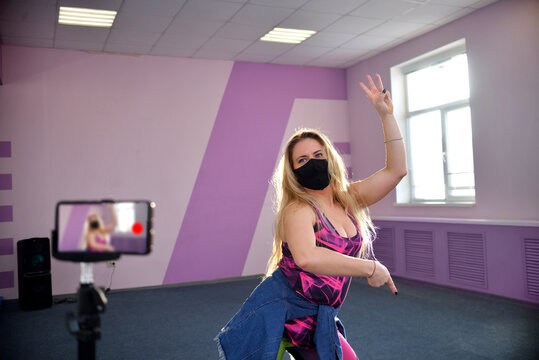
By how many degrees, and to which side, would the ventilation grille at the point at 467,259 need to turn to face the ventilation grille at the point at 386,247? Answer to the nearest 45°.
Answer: approximately 90° to its right

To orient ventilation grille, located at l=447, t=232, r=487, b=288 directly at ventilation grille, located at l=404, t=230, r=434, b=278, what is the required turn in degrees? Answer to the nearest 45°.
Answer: approximately 90° to its right

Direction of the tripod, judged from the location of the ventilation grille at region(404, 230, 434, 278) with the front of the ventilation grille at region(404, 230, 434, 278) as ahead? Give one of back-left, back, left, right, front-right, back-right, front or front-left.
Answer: front-left

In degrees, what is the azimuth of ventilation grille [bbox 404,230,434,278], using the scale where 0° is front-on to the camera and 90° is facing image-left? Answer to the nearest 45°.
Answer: approximately 45°

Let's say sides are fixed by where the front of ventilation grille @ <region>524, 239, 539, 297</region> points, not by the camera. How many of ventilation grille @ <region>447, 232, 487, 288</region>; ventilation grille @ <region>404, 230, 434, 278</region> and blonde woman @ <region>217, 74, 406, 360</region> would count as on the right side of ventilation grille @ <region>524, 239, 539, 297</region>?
2

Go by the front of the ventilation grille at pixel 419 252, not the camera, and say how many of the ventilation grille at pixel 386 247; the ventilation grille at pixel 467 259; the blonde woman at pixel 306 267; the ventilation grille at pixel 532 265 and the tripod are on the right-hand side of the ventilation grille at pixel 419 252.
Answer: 1

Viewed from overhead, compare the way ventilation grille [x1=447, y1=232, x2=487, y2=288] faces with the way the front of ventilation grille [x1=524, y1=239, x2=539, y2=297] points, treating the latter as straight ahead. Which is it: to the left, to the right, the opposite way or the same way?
the same way

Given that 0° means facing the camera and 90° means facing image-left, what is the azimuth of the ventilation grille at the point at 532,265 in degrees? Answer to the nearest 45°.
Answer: approximately 45°

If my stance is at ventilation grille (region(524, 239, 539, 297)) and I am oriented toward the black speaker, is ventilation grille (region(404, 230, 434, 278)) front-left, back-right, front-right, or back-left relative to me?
front-right

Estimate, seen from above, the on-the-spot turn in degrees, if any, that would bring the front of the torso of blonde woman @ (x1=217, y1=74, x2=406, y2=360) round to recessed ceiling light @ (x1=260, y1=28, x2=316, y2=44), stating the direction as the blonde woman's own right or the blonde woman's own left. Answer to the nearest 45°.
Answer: approximately 135° to the blonde woman's own left

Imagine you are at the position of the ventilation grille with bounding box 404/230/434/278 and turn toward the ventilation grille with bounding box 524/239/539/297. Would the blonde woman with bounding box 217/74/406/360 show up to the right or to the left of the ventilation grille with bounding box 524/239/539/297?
right

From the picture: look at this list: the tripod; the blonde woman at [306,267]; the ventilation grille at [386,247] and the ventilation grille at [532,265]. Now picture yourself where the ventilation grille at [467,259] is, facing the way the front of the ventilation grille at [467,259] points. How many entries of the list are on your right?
1

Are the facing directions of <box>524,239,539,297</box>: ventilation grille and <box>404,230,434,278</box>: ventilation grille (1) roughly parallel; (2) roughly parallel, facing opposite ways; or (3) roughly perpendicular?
roughly parallel

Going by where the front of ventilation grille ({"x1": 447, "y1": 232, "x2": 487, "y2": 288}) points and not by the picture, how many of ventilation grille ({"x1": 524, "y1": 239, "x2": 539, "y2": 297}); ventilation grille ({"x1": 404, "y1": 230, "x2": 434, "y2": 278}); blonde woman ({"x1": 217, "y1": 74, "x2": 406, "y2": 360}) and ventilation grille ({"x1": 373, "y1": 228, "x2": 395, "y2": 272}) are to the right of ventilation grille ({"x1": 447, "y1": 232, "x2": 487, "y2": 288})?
2

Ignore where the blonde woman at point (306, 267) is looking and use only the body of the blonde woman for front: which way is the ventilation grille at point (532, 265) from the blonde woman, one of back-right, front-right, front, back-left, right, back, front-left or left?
left
